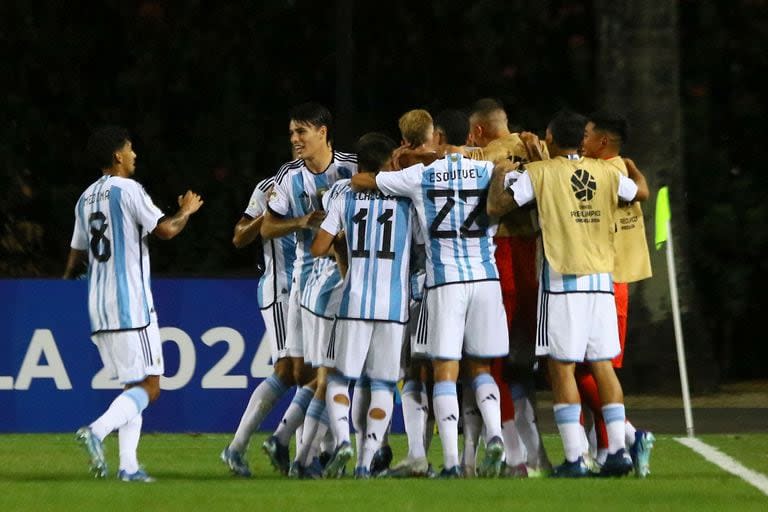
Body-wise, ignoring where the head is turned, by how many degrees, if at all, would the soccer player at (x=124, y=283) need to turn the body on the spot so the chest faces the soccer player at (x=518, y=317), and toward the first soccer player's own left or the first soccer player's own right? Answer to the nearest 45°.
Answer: approximately 45° to the first soccer player's own right

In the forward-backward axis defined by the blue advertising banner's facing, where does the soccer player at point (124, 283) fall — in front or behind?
in front

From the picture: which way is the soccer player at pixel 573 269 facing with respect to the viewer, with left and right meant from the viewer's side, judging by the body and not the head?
facing away from the viewer

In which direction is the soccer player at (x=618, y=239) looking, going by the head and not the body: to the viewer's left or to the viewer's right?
to the viewer's left

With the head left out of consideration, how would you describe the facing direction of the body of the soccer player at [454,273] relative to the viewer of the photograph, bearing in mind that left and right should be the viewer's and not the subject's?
facing away from the viewer

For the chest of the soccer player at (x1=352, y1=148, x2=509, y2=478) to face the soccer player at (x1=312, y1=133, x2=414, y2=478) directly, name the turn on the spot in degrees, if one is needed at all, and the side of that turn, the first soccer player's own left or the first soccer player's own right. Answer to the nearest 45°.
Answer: approximately 90° to the first soccer player's own left

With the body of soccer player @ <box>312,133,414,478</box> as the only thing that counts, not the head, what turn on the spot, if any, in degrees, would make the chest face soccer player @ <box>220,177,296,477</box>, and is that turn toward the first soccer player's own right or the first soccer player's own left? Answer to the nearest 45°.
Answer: approximately 45° to the first soccer player's own left

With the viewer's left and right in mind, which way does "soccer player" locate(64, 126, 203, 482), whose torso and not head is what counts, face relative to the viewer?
facing away from the viewer and to the right of the viewer

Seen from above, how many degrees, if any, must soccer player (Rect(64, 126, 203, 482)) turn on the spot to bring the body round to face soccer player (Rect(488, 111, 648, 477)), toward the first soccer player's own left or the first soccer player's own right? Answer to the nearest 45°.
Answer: approximately 45° to the first soccer player's own right

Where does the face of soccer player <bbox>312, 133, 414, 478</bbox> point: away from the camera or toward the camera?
away from the camera

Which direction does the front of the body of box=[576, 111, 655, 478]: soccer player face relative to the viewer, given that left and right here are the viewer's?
facing to the left of the viewer
